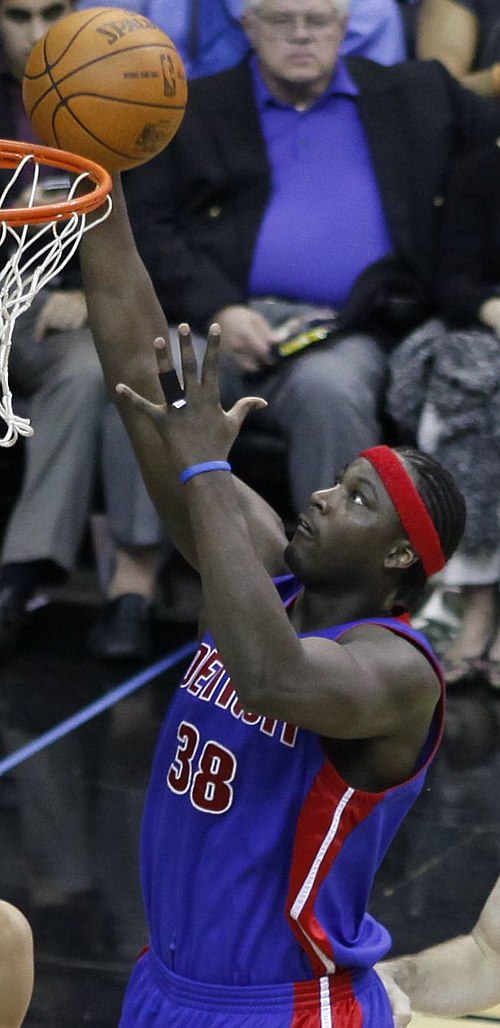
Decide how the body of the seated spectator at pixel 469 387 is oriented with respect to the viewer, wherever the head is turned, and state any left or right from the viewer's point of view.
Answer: facing the viewer

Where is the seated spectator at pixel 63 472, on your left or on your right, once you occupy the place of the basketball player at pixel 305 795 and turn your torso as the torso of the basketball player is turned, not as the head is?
on your right

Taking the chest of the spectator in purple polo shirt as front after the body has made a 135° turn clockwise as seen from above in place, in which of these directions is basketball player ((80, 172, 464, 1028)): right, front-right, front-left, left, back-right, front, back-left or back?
back-left

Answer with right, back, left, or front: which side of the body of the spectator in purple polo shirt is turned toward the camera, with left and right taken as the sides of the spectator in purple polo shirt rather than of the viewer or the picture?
front

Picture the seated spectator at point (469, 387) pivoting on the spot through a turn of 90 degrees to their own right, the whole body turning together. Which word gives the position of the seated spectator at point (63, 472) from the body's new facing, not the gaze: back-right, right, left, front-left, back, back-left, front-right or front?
front

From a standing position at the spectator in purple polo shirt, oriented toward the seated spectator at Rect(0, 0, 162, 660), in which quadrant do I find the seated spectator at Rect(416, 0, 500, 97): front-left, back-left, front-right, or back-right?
back-right

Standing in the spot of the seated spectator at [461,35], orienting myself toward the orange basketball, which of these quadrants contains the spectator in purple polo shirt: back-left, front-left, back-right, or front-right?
front-right

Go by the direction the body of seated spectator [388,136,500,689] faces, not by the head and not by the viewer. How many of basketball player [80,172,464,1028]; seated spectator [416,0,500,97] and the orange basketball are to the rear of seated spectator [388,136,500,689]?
1

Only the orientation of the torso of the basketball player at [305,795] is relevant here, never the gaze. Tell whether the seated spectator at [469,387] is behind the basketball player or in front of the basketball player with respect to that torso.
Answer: behind

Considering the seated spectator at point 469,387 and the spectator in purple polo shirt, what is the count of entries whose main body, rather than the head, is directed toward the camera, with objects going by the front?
2

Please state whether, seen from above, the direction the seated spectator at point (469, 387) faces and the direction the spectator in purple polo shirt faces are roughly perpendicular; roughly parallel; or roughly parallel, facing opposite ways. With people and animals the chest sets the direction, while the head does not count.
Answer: roughly parallel

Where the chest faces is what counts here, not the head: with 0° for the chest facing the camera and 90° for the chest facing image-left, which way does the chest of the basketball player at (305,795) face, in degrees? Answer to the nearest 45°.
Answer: approximately 45°

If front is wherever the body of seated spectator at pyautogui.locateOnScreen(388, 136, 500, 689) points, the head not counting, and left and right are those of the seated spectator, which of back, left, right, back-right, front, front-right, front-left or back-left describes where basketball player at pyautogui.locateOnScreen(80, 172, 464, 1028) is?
front

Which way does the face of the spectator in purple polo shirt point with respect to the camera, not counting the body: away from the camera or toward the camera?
toward the camera
